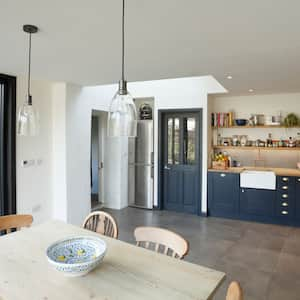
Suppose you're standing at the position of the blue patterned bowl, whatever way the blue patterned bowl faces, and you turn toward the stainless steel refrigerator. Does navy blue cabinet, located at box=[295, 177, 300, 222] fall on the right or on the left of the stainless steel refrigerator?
right

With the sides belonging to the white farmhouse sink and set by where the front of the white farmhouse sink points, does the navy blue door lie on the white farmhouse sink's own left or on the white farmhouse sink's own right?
on the white farmhouse sink's own right

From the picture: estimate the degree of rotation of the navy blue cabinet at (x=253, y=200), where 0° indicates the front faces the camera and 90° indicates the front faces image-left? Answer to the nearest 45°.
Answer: approximately 0°

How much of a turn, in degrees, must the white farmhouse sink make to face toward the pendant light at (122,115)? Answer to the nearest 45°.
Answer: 0° — it already faces it

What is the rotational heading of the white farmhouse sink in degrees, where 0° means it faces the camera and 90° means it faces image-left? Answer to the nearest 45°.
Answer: approximately 0°

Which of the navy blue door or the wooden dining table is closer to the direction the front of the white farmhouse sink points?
the wooden dining table

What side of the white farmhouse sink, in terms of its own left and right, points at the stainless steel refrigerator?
right

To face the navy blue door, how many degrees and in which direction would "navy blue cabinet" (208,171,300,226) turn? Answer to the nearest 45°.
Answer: approximately 90° to its right

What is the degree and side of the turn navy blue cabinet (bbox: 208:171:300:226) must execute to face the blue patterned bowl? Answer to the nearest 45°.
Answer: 0° — it already faces it
